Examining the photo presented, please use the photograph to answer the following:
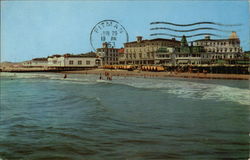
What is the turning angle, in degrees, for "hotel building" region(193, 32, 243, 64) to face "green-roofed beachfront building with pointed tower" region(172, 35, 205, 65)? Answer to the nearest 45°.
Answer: approximately 135° to its right

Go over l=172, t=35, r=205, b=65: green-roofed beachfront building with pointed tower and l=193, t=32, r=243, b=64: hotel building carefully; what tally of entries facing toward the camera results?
2

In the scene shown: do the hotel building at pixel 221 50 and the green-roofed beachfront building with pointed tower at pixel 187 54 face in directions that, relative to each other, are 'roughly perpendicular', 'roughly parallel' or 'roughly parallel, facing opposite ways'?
roughly parallel

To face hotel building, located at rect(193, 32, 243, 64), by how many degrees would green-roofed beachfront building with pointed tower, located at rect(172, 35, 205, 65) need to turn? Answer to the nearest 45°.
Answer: approximately 45° to its left

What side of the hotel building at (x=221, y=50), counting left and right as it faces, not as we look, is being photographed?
front

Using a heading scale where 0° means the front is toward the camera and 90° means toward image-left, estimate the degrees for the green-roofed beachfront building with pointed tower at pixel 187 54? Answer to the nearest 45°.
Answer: approximately 0°
